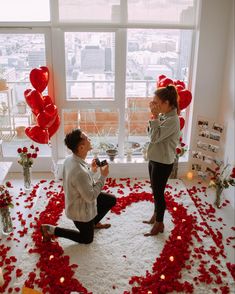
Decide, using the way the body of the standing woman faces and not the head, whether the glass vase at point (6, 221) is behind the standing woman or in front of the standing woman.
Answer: in front

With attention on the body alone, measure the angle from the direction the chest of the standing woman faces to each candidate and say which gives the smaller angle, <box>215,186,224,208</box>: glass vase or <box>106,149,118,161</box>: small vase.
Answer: the small vase

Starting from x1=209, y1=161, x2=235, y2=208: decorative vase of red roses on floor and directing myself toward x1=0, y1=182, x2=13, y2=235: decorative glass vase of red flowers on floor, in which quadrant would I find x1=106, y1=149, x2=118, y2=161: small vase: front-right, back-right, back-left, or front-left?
front-right

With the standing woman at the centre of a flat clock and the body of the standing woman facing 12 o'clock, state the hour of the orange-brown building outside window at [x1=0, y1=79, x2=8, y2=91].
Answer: The orange-brown building outside window is roughly at 1 o'clock from the standing woman.

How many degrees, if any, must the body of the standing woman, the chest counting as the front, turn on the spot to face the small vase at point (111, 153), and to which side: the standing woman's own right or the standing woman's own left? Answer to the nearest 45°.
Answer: approximately 45° to the standing woman's own right

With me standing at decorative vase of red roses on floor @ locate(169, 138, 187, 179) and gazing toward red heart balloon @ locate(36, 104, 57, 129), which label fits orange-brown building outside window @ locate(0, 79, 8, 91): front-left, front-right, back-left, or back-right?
front-right

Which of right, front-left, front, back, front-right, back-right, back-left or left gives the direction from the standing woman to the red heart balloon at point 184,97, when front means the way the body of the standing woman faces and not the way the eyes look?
right

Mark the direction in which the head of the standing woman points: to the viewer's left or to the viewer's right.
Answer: to the viewer's left

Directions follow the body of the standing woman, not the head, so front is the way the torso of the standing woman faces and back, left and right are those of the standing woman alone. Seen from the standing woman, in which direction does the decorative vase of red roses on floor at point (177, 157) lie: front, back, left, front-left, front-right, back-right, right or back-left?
right

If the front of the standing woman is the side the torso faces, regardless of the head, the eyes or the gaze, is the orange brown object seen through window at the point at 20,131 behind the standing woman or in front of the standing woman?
in front

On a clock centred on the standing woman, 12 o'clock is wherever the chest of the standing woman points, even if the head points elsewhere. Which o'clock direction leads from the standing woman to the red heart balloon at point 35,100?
The red heart balloon is roughly at 1 o'clock from the standing woman.

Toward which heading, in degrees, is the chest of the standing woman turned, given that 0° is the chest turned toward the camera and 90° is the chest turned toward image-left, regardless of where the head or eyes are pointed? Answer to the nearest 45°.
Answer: approximately 90°

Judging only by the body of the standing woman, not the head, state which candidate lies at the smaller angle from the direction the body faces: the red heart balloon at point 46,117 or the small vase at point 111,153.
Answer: the red heart balloon

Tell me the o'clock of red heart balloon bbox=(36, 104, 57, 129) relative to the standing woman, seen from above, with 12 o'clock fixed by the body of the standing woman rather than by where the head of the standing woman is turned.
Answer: The red heart balloon is roughly at 1 o'clock from the standing woman.

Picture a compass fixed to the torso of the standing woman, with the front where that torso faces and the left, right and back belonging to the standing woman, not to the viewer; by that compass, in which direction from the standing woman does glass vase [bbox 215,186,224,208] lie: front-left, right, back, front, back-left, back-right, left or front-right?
back-right

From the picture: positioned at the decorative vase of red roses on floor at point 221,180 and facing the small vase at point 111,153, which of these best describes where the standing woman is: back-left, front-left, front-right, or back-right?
front-left
